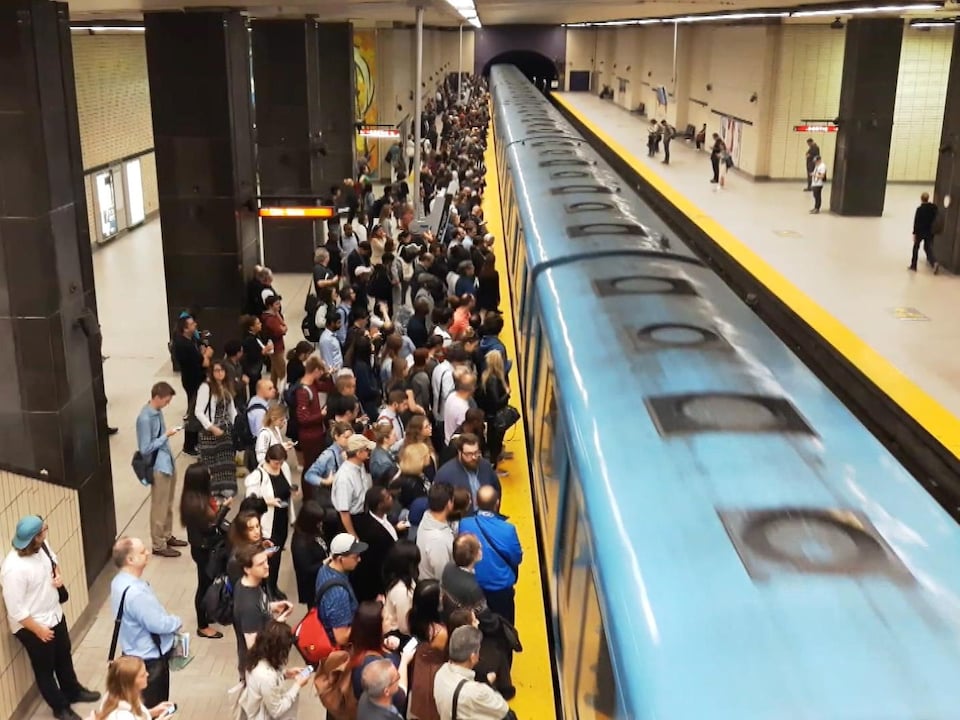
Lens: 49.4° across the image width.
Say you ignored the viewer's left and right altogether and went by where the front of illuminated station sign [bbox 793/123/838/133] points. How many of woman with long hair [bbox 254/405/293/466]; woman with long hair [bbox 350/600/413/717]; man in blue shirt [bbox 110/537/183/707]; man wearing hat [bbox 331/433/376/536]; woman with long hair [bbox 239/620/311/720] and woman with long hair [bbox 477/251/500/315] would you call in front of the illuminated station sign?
6

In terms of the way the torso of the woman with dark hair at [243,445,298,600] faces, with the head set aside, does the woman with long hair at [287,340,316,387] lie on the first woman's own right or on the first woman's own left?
on the first woman's own left

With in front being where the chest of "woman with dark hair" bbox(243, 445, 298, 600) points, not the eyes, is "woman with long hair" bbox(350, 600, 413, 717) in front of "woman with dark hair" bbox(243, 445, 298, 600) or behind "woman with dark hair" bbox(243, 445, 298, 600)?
in front

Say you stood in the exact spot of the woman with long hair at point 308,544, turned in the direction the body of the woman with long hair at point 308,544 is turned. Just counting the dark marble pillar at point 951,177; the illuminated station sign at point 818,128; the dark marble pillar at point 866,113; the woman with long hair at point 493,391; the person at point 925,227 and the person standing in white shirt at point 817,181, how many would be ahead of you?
6

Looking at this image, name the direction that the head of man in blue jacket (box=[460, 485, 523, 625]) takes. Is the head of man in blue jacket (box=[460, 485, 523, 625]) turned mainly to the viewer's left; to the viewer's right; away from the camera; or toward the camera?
away from the camera

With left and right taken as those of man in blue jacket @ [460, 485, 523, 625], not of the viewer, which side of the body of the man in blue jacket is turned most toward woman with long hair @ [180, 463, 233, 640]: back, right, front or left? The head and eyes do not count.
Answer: left

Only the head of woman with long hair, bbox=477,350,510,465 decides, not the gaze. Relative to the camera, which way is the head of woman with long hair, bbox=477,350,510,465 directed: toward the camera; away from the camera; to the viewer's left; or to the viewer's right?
away from the camera

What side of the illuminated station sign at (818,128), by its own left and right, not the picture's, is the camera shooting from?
front

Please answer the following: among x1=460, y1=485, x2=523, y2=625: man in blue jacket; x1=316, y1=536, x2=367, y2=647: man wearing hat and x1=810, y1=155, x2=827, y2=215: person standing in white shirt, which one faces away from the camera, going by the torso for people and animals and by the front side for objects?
the man in blue jacket

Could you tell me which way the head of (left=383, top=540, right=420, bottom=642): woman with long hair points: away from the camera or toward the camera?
away from the camera

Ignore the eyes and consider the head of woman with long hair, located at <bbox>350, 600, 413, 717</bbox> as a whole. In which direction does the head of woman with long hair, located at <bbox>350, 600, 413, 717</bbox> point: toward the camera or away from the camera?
away from the camera

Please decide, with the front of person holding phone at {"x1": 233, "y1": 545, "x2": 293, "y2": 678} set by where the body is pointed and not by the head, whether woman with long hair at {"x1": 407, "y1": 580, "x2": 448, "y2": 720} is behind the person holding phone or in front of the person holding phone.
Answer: in front

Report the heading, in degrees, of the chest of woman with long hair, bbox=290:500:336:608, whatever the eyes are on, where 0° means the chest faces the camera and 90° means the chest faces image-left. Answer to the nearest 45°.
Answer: approximately 225°
